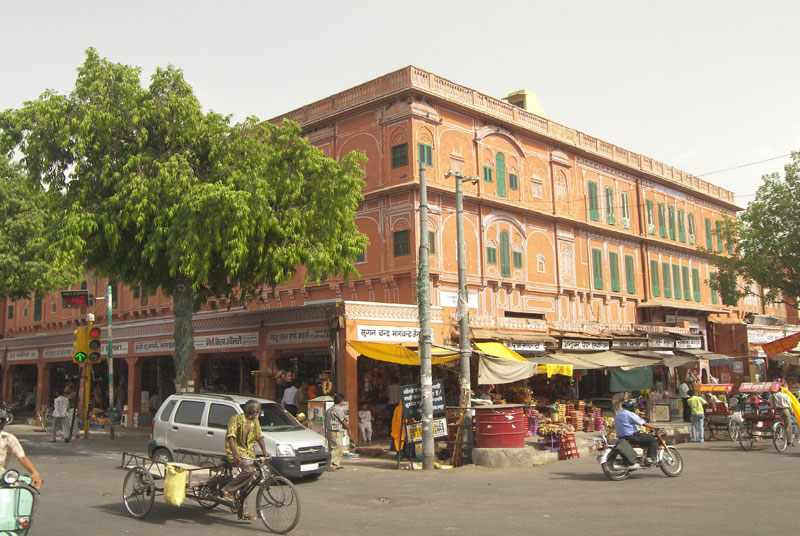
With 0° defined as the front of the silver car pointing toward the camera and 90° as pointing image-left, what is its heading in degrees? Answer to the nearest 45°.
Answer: approximately 315°

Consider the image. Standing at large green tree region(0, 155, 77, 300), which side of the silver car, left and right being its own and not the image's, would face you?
back

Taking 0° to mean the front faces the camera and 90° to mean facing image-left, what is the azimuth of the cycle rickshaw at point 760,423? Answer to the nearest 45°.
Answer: approximately 225°

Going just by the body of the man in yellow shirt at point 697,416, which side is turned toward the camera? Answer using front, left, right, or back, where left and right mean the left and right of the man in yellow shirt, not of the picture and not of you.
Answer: back

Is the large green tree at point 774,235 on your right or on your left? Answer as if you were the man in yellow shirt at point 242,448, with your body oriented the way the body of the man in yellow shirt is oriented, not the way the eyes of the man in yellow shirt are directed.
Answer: on your left

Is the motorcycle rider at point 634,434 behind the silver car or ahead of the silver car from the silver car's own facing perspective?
ahead
